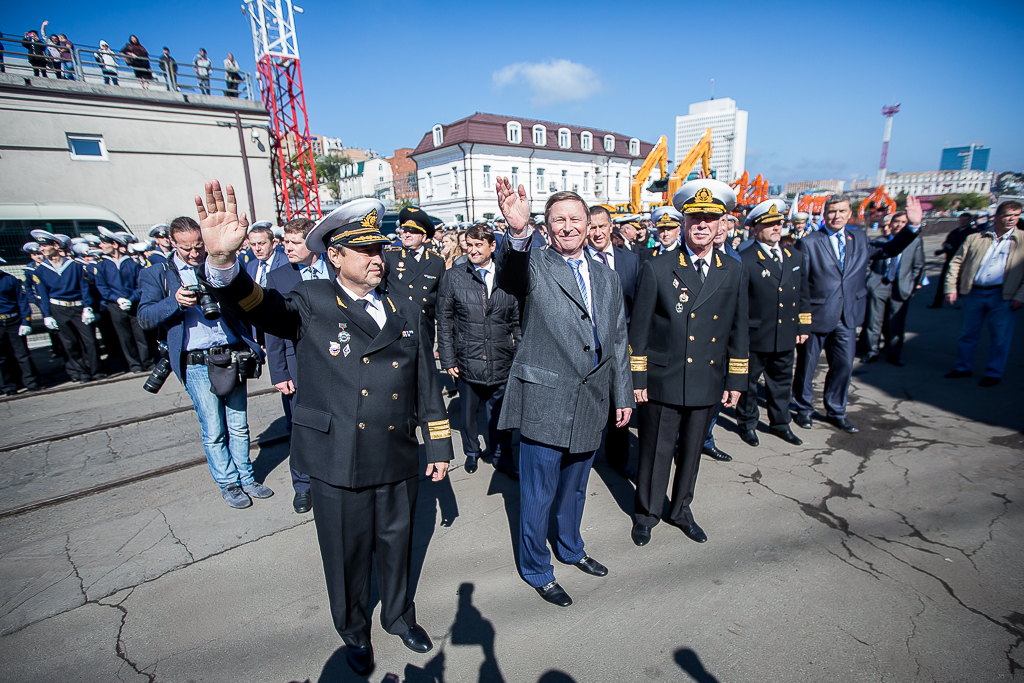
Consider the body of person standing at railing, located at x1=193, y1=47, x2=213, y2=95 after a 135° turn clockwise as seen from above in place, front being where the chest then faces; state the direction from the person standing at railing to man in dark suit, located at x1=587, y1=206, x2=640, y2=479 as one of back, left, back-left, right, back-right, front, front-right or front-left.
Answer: back-left

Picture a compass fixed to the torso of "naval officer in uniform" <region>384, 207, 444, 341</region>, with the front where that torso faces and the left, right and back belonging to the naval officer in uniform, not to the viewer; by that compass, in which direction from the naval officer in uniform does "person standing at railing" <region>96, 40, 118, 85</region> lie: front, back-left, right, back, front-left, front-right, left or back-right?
back-right

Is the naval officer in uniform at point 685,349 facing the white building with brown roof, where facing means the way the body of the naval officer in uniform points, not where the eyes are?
no

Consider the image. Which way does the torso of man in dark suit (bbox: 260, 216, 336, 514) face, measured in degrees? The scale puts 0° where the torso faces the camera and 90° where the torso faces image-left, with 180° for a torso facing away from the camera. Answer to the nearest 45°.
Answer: approximately 315°

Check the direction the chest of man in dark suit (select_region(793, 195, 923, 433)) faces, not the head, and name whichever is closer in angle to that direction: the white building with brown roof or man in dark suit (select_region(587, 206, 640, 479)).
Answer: the man in dark suit

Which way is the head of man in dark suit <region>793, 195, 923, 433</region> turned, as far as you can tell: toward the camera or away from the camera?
toward the camera

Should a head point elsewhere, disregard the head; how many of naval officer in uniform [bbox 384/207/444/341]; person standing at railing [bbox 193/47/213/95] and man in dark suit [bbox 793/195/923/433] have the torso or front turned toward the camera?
3

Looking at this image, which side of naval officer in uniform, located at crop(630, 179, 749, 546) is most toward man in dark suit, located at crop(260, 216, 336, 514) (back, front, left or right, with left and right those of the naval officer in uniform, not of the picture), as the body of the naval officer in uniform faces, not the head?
right

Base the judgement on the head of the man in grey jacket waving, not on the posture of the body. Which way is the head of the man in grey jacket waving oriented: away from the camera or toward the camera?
toward the camera

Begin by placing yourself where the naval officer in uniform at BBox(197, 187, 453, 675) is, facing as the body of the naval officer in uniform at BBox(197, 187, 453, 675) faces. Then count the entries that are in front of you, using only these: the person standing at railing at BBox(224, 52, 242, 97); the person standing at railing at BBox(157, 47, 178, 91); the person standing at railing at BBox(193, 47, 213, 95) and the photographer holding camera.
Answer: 0

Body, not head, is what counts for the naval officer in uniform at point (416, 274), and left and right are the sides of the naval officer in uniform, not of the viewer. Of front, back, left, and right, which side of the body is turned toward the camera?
front

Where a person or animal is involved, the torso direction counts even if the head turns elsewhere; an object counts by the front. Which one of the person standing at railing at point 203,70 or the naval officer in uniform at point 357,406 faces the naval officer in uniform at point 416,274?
the person standing at railing

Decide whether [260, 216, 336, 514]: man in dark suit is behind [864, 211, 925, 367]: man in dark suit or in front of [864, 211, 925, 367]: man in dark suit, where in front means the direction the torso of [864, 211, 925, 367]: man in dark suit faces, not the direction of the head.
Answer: in front

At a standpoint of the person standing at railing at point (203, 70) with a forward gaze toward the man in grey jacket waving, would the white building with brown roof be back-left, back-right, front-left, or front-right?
back-left

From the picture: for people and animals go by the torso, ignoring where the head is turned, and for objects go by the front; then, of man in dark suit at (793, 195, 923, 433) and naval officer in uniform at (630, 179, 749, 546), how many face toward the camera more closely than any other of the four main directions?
2

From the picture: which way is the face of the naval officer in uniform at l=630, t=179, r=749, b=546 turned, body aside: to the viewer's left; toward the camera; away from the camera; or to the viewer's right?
toward the camera

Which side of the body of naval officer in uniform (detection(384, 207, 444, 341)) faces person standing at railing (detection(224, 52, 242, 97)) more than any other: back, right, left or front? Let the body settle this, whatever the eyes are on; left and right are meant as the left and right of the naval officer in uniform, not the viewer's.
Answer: back

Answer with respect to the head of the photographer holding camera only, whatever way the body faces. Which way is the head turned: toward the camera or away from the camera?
toward the camera

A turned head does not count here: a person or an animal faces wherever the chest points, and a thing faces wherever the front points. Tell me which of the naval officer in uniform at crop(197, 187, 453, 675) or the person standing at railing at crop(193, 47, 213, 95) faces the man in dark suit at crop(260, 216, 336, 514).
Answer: the person standing at railing

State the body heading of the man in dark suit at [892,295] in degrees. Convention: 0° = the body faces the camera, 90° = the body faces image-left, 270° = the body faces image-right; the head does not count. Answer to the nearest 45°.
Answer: approximately 0°

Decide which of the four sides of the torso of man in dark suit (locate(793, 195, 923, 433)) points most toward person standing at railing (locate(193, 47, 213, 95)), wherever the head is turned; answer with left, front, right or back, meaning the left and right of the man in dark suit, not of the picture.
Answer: right

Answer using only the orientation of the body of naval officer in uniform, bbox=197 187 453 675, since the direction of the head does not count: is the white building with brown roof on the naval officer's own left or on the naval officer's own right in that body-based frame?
on the naval officer's own left

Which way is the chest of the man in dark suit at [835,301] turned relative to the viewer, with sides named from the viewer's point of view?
facing the viewer
